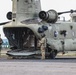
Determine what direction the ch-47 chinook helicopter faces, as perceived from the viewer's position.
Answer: facing away from the viewer and to the right of the viewer
